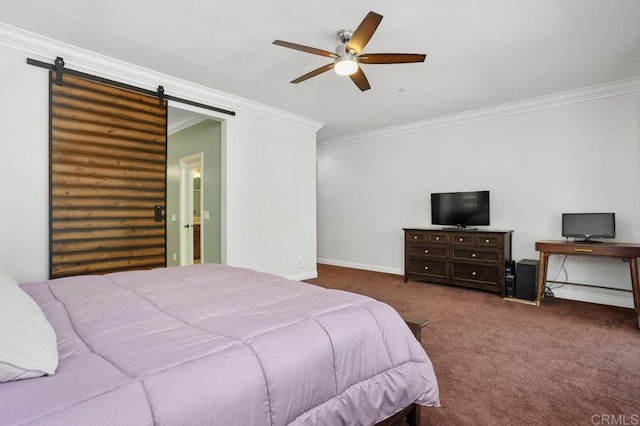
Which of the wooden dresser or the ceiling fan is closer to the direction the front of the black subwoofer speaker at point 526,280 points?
the ceiling fan

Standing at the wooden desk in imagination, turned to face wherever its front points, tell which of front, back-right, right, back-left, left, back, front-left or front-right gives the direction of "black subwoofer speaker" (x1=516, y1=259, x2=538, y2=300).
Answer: right

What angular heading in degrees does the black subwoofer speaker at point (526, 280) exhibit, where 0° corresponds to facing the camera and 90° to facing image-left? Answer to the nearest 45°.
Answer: approximately 0°

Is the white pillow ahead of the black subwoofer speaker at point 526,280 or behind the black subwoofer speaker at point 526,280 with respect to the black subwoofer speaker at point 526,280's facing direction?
ahead

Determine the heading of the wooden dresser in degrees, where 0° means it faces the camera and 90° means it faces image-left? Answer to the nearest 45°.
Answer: approximately 45°

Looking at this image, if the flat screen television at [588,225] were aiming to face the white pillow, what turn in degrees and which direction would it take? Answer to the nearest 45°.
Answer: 0° — it already faces it

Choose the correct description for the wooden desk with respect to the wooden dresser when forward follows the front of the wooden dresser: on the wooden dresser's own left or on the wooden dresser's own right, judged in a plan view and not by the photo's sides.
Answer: on the wooden dresser's own left

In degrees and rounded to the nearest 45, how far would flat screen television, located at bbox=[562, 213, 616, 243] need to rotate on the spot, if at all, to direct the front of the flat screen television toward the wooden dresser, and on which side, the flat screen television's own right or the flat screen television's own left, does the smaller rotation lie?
approximately 90° to the flat screen television's own right

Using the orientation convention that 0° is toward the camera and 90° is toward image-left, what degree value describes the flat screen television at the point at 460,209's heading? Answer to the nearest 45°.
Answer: approximately 45°
